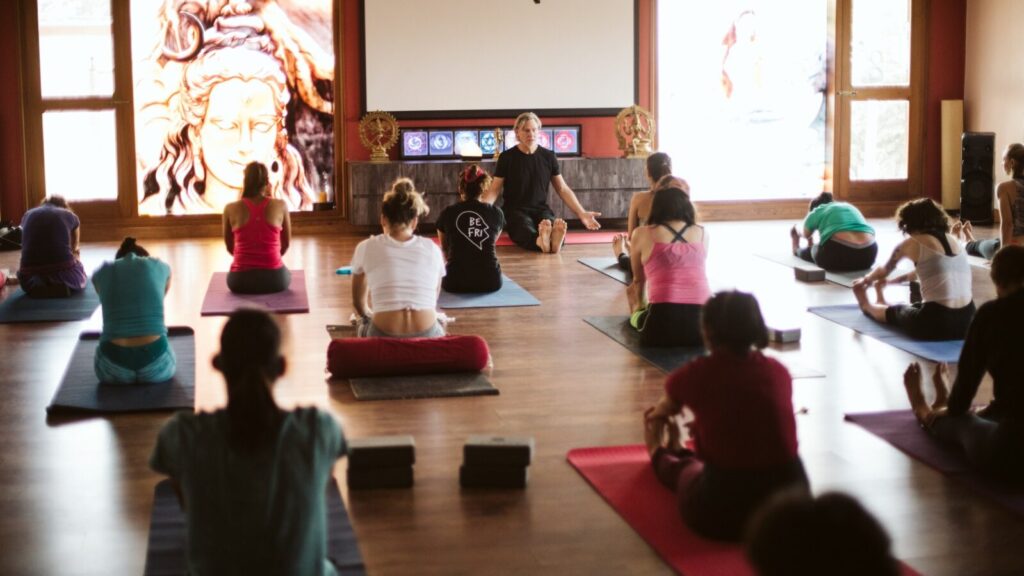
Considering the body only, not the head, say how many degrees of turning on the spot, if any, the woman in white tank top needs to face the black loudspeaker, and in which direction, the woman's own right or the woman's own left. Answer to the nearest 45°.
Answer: approximately 45° to the woman's own right

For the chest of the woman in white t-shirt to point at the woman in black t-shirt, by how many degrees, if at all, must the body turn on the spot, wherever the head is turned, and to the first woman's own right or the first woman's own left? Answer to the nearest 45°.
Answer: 0° — they already face them

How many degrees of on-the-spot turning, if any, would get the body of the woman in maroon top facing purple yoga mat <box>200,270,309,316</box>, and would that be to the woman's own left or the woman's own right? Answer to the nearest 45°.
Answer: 0° — they already face it

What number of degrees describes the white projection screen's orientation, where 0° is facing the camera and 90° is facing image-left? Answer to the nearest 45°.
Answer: approximately 0°

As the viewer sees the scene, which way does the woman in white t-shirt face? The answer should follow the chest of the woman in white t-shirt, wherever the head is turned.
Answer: away from the camera

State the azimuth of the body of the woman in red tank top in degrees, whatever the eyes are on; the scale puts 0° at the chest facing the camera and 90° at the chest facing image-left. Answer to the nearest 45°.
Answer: approximately 180°

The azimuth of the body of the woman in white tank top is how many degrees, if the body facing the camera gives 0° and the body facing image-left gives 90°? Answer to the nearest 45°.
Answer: approximately 135°

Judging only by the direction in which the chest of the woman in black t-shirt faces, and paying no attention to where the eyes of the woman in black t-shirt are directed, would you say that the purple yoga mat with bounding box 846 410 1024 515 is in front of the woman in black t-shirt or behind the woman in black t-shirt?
behind

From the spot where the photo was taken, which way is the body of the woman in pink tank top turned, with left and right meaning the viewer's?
facing away from the viewer

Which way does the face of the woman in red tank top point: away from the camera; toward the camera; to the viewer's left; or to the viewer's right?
away from the camera

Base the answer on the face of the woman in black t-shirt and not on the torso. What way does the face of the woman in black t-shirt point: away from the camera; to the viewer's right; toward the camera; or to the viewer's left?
away from the camera

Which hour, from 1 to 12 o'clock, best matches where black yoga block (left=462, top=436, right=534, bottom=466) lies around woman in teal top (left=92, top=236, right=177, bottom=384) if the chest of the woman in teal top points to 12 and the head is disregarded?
The black yoga block is roughly at 5 o'clock from the woman in teal top.

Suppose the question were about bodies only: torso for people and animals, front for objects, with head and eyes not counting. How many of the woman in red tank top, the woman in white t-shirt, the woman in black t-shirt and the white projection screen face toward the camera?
1

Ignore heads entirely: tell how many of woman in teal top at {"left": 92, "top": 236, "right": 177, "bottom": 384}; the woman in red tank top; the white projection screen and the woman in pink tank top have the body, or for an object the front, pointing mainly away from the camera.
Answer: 3

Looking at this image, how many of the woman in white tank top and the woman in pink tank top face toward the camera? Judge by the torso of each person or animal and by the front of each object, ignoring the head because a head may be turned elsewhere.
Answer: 0

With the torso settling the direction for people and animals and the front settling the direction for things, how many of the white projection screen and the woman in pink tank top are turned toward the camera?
1

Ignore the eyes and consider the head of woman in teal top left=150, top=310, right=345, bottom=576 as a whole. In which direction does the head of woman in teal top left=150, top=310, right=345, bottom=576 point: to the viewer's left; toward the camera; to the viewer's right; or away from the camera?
away from the camera

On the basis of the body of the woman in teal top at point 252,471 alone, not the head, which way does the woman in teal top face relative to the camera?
away from the camera

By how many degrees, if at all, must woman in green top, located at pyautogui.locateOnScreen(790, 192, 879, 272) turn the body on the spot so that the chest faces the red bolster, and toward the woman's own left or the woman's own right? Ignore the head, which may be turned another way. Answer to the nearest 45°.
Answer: approximately 90° to the woman's own left

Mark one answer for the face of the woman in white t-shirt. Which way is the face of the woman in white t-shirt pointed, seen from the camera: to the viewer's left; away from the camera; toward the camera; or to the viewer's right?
away from the camera
